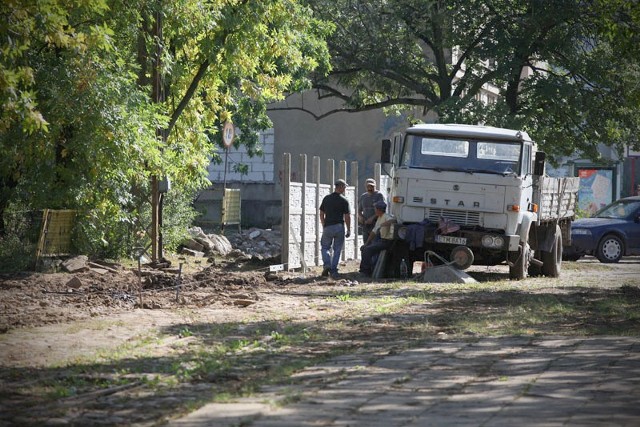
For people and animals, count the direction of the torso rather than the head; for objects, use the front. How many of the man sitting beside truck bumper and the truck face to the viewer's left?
1

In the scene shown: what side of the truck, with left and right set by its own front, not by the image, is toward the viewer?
front

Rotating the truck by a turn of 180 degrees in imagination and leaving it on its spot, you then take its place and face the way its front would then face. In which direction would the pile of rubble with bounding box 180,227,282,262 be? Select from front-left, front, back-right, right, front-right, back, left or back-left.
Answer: front-left

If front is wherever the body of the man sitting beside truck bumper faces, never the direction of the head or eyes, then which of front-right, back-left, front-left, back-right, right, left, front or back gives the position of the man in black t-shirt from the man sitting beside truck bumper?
front

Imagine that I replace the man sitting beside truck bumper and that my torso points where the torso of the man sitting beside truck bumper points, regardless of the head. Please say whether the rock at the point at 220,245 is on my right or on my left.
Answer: on my right

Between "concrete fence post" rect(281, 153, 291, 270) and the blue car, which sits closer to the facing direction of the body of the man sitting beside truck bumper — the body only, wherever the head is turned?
the concrete fence post

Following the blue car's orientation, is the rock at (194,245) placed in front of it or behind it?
in front

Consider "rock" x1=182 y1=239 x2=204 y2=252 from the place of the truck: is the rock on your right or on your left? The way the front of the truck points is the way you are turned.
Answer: on your right

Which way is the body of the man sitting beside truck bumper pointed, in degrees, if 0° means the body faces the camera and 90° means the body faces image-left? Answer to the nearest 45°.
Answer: approximately 90°
